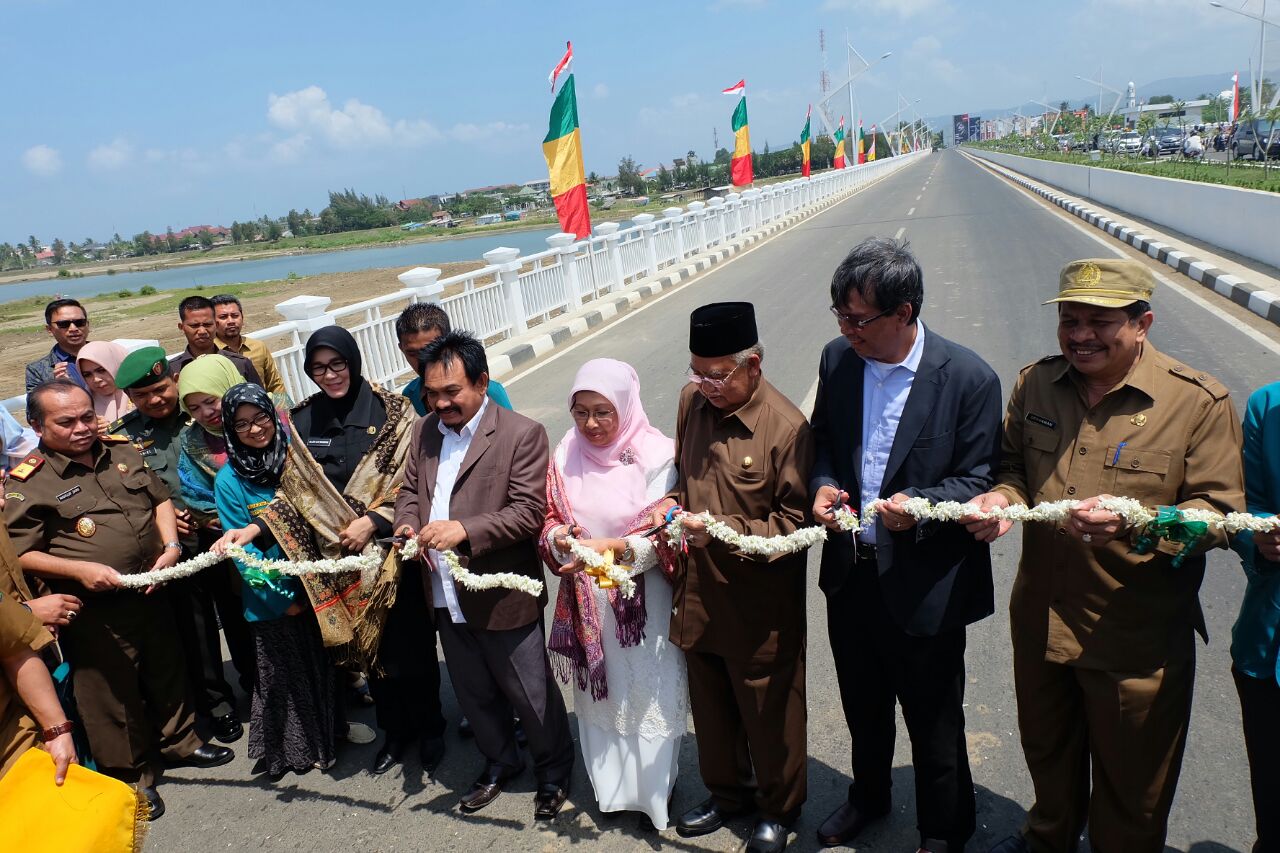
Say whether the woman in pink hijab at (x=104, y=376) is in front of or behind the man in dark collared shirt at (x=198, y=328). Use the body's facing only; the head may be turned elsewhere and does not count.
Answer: in front

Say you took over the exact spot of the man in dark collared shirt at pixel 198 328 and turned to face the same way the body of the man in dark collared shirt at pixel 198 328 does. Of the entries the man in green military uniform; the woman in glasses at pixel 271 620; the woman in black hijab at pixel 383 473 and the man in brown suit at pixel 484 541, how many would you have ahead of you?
4

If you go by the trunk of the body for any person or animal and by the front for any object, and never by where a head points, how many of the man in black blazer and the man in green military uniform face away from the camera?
0

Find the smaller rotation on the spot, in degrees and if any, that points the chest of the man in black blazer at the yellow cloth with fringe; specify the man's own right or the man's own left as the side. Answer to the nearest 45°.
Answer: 0° — they already face it

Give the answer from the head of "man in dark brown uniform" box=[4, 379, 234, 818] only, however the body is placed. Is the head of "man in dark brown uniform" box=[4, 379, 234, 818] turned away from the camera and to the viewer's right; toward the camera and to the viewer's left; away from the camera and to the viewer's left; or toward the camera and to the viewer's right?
toward the camera and to the viewer's right

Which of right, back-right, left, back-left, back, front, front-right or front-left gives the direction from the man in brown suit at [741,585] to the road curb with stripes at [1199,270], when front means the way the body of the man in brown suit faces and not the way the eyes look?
back
